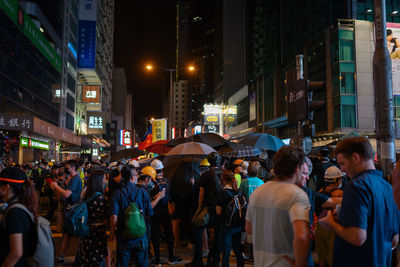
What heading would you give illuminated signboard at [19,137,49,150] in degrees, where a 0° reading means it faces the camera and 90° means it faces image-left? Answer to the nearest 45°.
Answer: approximately 315°

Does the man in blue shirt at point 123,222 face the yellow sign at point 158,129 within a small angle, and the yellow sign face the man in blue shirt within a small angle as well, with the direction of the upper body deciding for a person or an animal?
yes

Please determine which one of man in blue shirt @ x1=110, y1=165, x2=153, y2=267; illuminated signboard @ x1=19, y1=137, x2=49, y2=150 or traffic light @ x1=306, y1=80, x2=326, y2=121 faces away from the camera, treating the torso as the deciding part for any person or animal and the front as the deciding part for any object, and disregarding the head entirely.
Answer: the man in blue shirt

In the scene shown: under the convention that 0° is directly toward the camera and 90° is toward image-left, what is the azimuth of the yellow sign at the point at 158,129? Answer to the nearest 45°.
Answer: approximately 0°

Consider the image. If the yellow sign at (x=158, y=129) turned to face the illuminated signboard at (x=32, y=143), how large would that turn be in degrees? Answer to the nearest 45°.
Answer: approximately 90° to its right

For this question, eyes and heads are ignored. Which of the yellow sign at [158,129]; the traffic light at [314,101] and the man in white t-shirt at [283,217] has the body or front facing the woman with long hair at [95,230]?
the yellow sign

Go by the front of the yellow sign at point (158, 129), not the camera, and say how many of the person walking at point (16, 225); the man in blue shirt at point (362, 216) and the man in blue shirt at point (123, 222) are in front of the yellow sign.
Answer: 3

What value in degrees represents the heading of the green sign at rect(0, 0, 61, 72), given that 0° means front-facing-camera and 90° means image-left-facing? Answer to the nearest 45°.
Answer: approximately 315°
